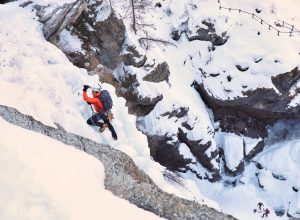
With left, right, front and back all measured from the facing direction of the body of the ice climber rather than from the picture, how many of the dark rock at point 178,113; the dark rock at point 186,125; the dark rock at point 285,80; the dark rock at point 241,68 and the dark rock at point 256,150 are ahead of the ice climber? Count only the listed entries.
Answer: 0

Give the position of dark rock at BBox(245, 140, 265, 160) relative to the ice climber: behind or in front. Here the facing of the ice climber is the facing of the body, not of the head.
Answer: behind

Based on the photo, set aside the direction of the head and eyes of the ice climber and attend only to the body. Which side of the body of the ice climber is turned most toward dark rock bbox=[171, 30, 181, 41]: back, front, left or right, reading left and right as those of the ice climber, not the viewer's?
right

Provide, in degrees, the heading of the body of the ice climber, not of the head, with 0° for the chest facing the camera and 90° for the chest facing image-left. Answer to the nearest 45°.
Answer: approximately 90°

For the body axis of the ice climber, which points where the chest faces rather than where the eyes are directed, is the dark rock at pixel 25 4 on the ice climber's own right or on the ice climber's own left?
on the ice climber's own right

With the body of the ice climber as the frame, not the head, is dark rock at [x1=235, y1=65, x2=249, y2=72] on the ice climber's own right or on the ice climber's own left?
on the ice climber's own right

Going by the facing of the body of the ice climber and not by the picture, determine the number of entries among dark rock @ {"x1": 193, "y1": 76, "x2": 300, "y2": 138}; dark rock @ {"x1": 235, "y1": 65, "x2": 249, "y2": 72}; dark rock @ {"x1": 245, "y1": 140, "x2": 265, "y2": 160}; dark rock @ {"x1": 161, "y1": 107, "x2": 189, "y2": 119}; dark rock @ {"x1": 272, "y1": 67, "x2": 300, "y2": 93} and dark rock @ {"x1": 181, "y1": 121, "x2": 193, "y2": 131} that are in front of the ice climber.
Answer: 0

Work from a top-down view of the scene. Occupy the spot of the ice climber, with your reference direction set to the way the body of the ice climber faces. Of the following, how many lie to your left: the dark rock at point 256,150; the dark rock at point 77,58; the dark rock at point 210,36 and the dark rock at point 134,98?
0

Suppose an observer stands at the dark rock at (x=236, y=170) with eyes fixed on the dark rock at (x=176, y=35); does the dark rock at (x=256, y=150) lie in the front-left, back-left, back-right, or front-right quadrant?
front-right

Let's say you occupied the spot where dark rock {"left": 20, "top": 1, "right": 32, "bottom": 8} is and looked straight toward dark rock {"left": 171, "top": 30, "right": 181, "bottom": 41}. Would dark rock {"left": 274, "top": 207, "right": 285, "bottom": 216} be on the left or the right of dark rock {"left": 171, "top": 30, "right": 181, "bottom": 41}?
right

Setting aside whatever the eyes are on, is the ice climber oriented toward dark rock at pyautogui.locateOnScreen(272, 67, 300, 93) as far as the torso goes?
no

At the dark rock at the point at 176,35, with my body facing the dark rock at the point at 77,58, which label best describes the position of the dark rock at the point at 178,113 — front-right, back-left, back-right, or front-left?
front-left

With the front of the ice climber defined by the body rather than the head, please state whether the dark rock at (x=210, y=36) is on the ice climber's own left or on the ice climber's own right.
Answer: on the ice climber's own right

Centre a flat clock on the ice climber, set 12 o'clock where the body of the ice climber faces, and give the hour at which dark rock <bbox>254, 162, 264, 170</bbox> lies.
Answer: The dark rock is roughly at 5 o'clock from the ice climber.
